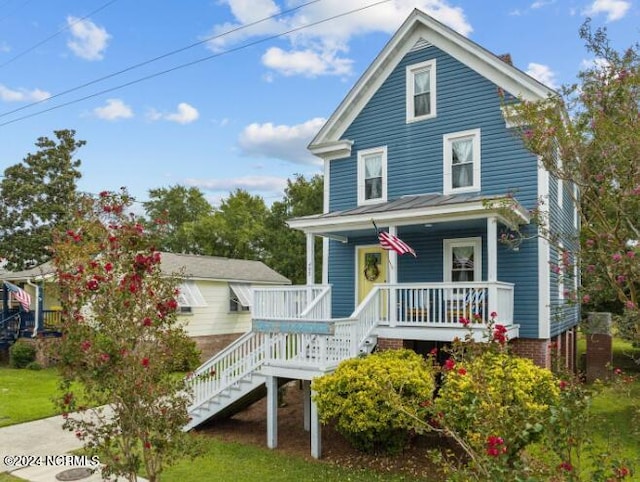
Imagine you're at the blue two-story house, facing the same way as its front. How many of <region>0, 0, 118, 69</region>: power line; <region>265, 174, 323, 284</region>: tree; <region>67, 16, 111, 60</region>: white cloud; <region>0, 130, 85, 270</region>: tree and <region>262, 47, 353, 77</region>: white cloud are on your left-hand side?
0

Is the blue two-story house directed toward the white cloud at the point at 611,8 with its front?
no

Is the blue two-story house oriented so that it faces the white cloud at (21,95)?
no

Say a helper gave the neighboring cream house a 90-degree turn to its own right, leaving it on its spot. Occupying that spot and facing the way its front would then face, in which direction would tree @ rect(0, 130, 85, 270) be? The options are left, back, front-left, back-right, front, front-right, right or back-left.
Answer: front

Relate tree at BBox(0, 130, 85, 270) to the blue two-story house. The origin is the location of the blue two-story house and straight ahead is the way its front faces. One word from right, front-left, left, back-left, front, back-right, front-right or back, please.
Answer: right

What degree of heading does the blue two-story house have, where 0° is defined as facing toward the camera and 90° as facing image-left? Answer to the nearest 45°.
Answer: approximately 45°

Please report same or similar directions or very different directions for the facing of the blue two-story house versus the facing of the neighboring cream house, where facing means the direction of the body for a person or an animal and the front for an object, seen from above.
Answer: same or similar directions

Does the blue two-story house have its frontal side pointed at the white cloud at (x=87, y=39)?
no

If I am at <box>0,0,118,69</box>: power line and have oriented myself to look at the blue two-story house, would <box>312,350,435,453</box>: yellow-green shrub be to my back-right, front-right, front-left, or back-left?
front-right

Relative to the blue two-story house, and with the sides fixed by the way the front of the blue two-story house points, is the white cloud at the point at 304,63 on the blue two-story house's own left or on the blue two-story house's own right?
on the blue two-story house's own right

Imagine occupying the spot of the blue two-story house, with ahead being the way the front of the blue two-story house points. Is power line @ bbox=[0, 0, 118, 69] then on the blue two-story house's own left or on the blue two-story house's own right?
on the blue two-story house's own right

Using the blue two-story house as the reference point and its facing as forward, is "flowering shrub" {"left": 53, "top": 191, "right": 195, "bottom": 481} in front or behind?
in front

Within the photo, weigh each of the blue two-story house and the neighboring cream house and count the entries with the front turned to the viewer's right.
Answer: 0

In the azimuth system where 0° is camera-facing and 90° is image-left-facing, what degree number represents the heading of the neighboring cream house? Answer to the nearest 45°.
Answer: approximately 45°
